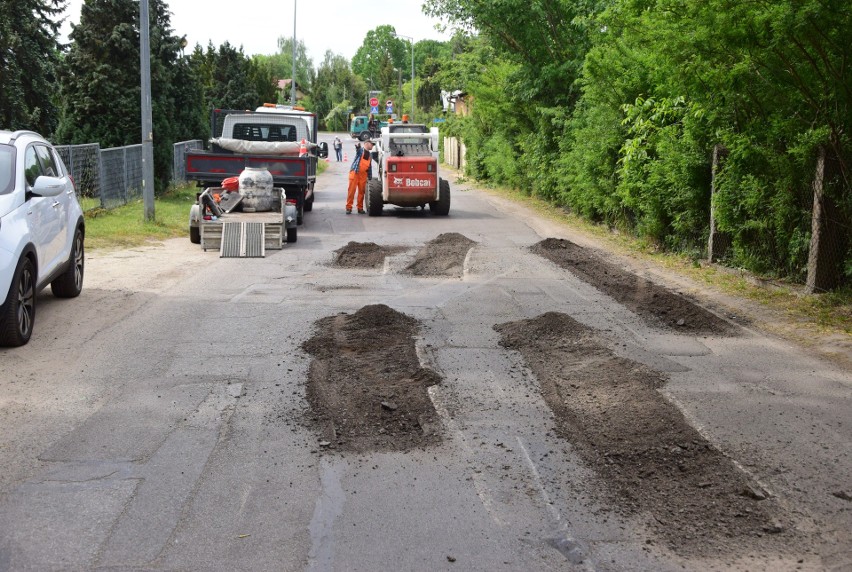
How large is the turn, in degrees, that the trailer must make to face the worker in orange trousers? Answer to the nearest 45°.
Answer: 0° — it already faces them

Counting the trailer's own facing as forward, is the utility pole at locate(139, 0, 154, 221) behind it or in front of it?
in front

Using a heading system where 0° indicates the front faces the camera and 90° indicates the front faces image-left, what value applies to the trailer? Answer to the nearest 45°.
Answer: approximately 180°

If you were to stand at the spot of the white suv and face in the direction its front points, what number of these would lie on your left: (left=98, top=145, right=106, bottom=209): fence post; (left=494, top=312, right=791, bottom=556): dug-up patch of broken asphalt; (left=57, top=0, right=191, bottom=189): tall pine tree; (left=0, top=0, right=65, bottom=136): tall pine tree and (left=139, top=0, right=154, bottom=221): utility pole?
1
